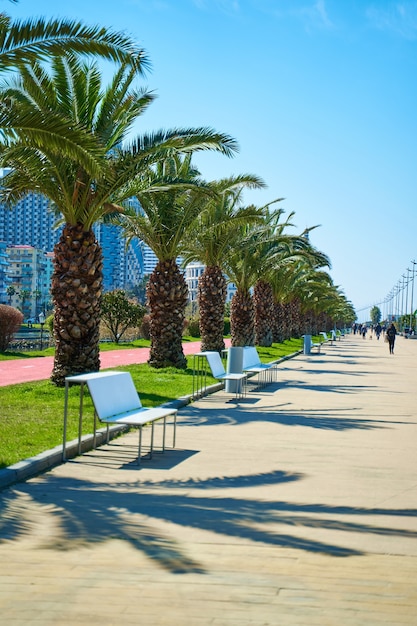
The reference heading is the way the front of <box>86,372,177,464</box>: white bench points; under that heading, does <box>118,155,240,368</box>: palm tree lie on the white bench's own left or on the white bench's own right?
on the white bench's own left

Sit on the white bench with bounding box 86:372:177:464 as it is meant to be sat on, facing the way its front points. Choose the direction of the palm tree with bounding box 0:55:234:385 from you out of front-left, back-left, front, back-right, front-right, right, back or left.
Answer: back-left

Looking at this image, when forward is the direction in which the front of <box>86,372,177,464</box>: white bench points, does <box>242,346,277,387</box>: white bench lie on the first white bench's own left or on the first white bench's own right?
on the first white bench's own left

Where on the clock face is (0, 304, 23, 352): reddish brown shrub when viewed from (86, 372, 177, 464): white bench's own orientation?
The reddish brown shrub is roughly at 7 o'clock from the white bench.

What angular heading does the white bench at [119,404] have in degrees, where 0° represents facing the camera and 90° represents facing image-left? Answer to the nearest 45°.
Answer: approximately 315°

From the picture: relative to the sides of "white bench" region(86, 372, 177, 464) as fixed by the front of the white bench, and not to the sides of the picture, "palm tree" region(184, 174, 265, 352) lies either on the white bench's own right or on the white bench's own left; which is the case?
on the white bench's own left

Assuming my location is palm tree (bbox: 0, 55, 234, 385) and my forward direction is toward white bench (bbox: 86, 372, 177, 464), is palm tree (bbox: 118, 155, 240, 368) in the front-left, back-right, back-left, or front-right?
back-left

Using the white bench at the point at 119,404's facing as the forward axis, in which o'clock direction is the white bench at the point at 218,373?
the white bench at the point at 218,373 is roughly at 8 o'clock from the white bench at the point at 119,404.
